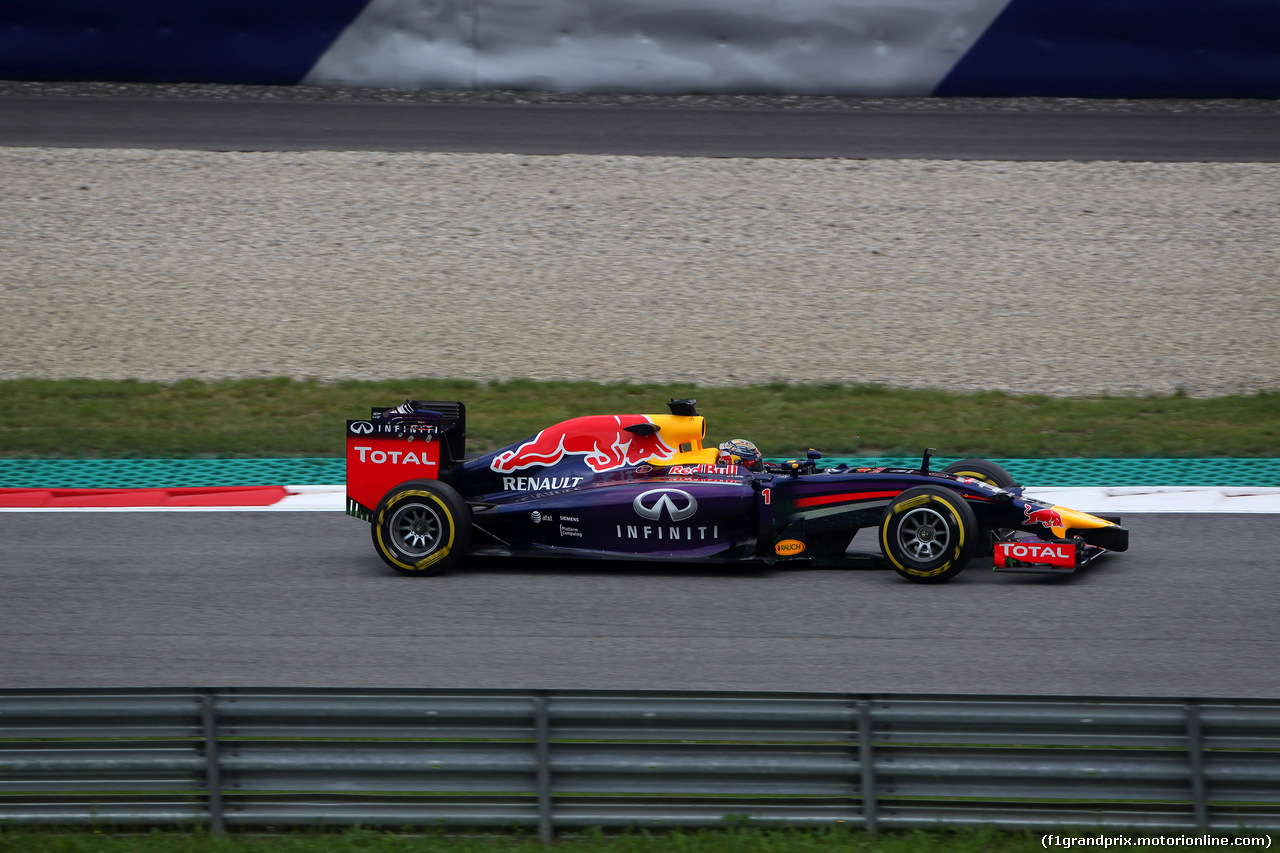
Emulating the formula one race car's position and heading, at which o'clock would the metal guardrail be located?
The metal guardrail is roughly at 3 o'clock from the formula one race car.

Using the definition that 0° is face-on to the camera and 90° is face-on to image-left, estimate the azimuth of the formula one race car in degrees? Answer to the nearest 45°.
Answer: approximately 270°
